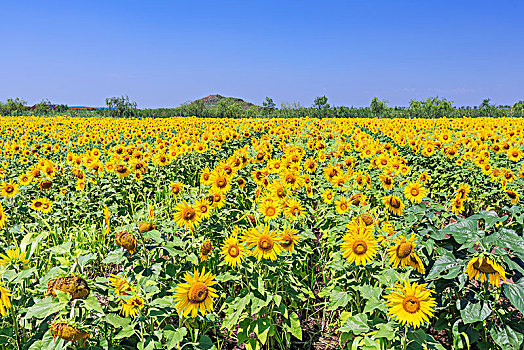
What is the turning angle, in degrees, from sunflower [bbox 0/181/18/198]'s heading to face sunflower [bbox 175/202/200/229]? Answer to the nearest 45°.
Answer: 0° — it already faces it

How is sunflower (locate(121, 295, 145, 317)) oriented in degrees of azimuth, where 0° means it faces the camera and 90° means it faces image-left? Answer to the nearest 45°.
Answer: approximately 315°

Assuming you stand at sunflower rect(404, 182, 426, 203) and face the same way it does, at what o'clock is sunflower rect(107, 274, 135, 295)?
sunflower rect(107, 274, 135, 295) is roughly at 1 o'clock from sunflower rect(404, 182, 426, 203).

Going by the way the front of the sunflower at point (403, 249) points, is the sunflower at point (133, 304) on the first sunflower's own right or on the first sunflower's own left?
on the first sunflower's own right

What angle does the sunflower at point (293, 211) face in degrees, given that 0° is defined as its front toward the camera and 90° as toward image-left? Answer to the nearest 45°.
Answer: approximately 0°

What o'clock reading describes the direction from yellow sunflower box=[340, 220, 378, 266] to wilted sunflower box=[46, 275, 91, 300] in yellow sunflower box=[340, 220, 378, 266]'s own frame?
The wilted sunflower is roughly at 2 o'clock from the yellow sunflower.

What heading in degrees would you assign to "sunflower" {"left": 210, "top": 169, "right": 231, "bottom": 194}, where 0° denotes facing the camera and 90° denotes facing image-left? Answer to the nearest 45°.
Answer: approximately 0°

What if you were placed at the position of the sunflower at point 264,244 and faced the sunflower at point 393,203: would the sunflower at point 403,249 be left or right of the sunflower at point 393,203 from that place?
right

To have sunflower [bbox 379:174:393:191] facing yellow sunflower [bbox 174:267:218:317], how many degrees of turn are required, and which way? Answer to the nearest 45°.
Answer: approximately 45° to its right

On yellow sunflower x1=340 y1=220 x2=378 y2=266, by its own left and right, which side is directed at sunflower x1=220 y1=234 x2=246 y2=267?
right
